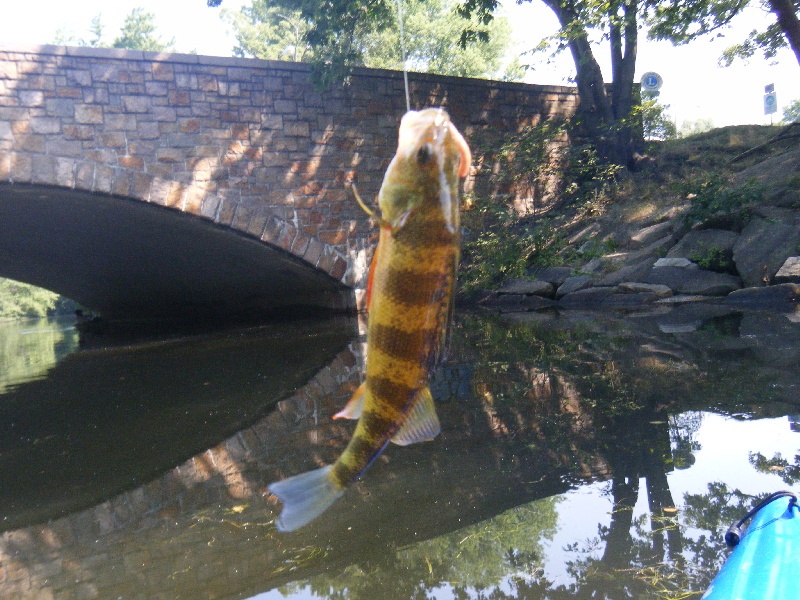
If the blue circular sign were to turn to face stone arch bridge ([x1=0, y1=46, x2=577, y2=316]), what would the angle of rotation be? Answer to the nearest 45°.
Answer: approximately 45° to its right

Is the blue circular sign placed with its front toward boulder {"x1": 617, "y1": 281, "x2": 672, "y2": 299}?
yes

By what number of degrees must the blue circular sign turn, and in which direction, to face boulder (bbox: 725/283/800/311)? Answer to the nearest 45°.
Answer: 0° — it already faces it

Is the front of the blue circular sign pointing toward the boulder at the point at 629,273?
yes

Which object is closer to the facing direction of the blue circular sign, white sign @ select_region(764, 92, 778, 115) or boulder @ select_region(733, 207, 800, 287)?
the boulder

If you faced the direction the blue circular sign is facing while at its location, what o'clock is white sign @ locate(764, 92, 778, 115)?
The white sign is roughly at 8 o'clock from the blue circular sign.

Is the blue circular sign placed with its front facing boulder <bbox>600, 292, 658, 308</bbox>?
yes

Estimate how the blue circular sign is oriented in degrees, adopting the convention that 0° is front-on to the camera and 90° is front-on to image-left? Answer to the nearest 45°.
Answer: approximately 0°

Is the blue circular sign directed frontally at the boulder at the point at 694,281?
yes
